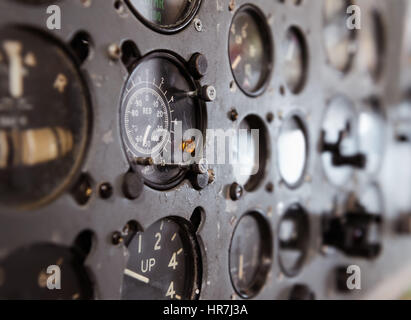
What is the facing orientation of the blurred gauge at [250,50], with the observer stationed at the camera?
facing the viewer and to the right of the viewer

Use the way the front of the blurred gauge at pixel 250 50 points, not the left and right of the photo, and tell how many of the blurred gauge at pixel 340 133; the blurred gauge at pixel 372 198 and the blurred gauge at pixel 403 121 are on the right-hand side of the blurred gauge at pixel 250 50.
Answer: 0

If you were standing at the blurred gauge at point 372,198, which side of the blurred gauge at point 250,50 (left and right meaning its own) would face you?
left

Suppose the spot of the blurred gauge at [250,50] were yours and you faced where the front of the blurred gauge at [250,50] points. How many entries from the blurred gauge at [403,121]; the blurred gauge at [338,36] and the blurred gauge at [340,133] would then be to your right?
0

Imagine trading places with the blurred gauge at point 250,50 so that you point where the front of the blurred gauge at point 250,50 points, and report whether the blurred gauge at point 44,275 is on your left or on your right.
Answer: on your right

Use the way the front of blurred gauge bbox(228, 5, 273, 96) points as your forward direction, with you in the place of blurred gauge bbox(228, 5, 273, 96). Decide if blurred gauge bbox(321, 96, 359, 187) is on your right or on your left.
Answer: on your left

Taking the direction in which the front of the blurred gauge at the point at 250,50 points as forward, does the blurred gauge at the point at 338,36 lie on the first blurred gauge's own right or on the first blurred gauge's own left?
on the first blurred gauge's own left
